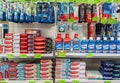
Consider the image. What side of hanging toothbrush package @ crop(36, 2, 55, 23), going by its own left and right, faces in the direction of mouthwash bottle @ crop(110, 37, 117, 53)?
left

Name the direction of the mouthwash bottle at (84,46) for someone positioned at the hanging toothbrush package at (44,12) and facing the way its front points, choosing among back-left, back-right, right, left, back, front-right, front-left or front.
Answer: left

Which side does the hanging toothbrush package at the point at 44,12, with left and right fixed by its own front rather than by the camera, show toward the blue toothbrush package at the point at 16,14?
right

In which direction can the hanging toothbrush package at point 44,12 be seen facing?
toward the camera

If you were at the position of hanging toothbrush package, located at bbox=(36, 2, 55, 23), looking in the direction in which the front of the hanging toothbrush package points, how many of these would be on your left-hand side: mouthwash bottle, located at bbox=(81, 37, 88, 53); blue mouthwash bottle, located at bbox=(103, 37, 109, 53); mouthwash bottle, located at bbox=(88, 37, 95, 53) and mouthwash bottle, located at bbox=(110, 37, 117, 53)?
4

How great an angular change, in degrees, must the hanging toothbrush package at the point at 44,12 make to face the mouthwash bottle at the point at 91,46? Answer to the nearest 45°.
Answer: approximately 90° to its left
